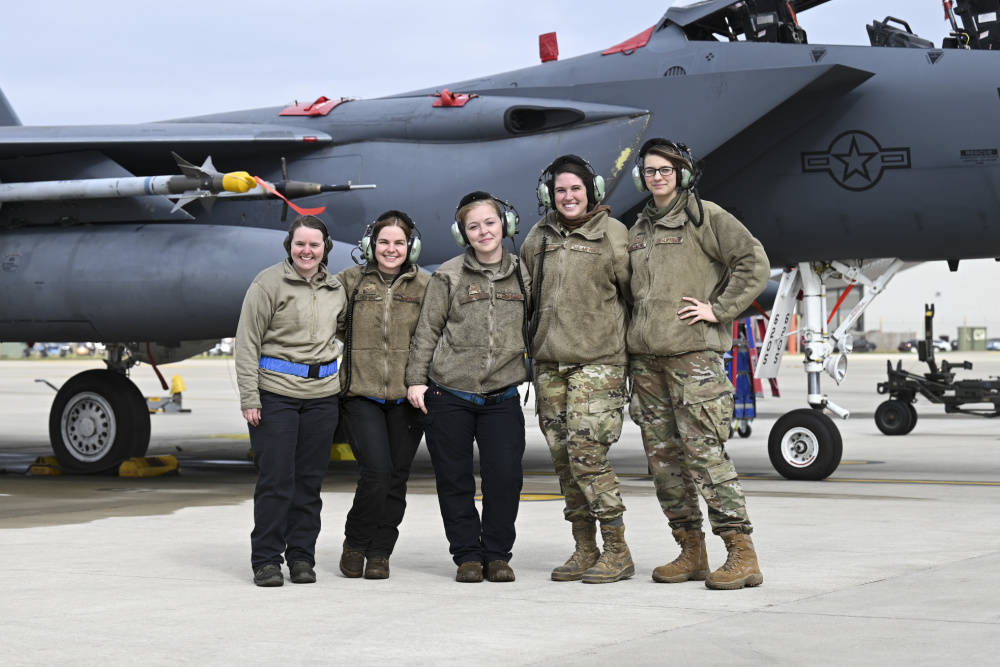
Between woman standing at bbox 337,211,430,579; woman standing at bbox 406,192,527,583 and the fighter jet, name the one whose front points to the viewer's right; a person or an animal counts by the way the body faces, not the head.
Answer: the fighter jet

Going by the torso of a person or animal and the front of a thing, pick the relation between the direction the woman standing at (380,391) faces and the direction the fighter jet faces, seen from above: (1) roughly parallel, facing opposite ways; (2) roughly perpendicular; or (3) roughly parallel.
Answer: roughly perpendicular

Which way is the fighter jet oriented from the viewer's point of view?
to the viewer's right

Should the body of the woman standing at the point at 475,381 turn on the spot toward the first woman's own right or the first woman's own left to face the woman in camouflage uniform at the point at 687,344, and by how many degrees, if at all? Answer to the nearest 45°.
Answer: approximately 90° to the first woman's own left

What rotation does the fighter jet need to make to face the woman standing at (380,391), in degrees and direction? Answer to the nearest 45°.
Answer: approximately 90° to its right

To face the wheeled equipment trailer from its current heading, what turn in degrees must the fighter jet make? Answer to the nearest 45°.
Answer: approximately 45° to its left

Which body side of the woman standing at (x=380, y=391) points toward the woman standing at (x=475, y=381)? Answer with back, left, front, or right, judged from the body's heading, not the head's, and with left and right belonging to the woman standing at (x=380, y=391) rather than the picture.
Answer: left

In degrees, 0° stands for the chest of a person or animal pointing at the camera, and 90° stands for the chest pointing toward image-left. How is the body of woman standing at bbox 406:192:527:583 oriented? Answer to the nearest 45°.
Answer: approximately 0°

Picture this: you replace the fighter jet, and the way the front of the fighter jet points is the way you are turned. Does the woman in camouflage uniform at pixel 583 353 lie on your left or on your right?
on your right

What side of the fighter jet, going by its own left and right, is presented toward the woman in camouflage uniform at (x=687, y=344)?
right
